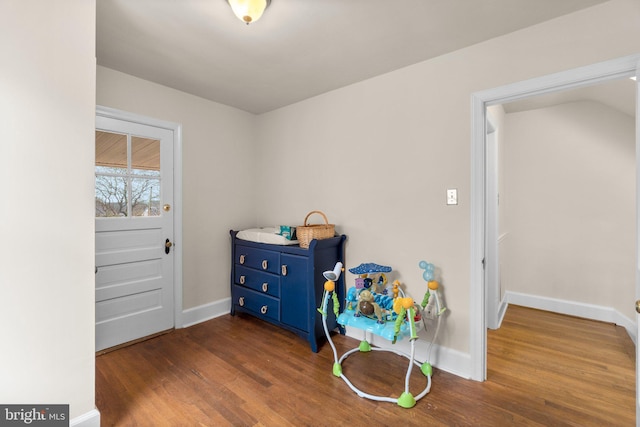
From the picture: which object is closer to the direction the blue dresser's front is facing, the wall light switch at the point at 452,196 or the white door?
the white door

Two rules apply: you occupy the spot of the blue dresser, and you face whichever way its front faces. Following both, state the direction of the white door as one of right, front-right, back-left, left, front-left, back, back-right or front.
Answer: front-right

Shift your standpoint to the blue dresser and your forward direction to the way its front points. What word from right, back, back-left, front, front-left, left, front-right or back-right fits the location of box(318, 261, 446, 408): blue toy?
left

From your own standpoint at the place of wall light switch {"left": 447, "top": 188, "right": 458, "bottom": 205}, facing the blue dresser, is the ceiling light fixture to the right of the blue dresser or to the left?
left

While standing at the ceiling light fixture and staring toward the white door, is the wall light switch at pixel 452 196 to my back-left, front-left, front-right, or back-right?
back-right

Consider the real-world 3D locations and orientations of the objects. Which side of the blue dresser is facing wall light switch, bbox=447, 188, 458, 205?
left

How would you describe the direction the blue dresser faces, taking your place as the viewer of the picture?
facing the viewer and to the left of the viewer
